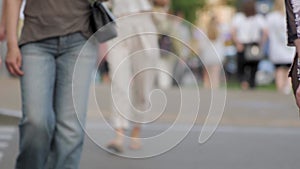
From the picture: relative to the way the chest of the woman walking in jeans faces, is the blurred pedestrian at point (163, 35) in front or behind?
behind

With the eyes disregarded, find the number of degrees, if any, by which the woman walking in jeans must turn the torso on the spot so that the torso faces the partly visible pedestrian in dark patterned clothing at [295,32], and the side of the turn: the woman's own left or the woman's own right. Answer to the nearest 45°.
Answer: approximately 45° to the woman's own left

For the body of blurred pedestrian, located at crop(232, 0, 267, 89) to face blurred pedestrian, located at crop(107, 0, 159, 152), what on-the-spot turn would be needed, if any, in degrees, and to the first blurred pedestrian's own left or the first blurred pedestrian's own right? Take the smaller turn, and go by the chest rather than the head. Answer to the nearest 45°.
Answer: approximately 180°

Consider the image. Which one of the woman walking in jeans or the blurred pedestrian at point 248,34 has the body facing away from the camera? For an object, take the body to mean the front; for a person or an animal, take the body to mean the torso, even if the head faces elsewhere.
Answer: the blurred pedestrian

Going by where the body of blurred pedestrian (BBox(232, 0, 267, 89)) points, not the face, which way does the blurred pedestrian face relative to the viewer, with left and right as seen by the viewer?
facing away from the viewer

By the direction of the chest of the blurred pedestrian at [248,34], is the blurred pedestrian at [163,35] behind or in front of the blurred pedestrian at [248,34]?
behind

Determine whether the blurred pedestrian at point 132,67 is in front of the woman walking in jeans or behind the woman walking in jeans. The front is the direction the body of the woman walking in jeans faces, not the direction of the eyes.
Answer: behind
